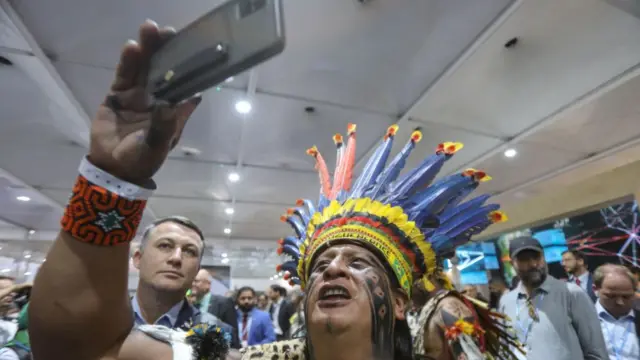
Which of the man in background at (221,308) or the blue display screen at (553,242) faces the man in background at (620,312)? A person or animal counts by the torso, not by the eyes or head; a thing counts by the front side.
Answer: the blue display screen

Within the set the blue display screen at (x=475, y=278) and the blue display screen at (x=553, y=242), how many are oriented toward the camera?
2

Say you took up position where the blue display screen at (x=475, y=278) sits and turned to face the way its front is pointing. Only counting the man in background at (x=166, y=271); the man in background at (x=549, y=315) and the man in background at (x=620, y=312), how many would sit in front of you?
3

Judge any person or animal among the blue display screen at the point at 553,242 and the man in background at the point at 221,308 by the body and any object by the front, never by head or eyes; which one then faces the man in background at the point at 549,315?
the blue display screen

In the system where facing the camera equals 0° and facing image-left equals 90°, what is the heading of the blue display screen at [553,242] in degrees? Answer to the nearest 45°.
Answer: approximately 0°

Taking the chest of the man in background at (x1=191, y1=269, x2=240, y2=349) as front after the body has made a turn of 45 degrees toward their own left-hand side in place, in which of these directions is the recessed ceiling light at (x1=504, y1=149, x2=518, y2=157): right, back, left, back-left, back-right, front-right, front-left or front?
left

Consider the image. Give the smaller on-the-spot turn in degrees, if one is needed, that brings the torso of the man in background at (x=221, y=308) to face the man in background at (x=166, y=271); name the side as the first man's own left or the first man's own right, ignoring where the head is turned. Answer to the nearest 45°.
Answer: approximately 45° to the first man's own left
